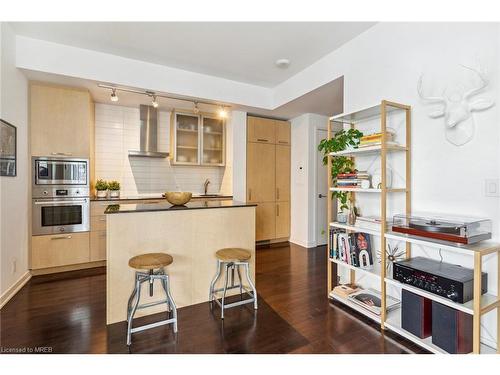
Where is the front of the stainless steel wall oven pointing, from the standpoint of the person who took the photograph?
facing the viewer

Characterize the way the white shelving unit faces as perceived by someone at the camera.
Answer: facing the viewer and to the left of the viewer

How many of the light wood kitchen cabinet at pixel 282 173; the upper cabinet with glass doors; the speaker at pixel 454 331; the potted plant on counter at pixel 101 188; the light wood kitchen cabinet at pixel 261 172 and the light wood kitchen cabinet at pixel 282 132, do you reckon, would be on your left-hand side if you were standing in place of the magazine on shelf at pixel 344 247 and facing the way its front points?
1

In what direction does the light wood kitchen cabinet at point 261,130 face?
toward the camera

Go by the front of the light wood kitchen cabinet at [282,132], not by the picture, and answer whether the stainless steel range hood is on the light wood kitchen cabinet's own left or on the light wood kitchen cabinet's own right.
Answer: on the light wood kitchen cabinet's own right

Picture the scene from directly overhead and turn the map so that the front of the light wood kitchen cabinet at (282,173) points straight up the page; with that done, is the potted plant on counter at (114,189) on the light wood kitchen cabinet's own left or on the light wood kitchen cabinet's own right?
on the light wood kitchen cabinet's own right

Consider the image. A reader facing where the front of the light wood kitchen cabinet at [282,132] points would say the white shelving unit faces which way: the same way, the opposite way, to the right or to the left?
to the right

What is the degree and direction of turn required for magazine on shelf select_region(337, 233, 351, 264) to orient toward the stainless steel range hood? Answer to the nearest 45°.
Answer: approximately 45° to its right

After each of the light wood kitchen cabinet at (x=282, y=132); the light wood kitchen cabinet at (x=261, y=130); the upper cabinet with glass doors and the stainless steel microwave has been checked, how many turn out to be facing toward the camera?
4

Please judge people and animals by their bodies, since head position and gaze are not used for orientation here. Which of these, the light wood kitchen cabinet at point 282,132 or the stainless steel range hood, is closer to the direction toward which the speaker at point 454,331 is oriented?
the stainless steel range hood

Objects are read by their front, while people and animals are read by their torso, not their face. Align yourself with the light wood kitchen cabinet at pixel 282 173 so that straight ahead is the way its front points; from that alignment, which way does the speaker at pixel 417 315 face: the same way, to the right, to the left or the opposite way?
to the right
